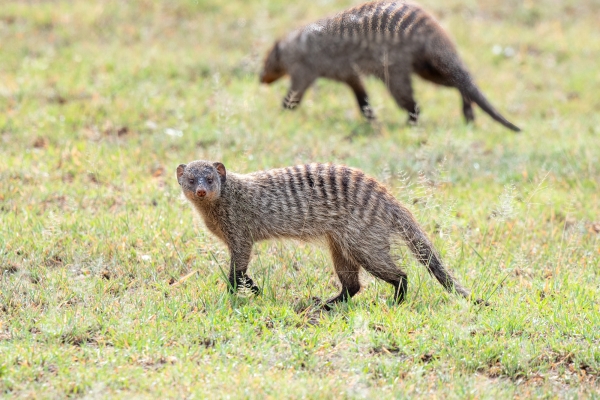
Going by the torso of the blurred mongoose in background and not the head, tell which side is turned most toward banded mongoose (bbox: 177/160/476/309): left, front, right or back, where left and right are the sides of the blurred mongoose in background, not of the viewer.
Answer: left

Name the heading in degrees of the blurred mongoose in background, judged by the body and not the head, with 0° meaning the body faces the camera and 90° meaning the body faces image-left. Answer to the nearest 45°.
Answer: approximately 90°

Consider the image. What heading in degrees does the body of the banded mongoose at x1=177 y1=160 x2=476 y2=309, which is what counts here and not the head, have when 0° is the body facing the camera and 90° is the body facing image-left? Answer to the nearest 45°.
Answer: approximately 90°

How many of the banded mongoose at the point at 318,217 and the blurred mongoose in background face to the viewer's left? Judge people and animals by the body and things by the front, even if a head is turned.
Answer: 2

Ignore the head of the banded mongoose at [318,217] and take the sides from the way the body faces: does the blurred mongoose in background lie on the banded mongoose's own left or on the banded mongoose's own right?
on the banded mongoose's own right
